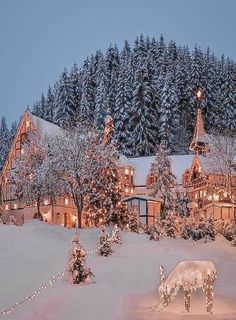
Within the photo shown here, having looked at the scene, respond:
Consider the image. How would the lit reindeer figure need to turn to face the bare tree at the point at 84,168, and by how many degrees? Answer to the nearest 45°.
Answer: approximately 90° to its right

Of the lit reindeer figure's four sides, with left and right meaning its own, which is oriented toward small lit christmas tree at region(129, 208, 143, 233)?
right

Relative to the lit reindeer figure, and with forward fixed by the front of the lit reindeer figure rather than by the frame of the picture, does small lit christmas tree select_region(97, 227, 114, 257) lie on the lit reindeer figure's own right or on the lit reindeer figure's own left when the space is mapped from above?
on the lit reindeer figure's own right

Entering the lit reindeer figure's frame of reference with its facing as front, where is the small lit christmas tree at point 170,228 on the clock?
The small lit christmas tree is roughly at 3 o'clock from the lit reindeer figure.

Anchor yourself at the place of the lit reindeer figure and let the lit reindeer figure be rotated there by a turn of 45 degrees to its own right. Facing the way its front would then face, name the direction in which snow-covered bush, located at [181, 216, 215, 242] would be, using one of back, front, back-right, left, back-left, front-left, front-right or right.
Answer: front-right

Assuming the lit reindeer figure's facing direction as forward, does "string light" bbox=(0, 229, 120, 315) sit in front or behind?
in front

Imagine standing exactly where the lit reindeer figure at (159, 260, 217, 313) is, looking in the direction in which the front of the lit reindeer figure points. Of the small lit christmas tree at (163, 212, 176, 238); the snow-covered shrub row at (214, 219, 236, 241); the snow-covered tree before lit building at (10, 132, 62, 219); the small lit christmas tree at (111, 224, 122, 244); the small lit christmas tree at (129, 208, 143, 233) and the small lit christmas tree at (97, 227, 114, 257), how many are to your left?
0

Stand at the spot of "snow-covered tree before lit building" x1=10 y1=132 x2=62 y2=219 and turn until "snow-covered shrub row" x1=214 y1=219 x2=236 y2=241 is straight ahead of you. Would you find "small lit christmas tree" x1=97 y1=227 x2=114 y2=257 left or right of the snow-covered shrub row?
right

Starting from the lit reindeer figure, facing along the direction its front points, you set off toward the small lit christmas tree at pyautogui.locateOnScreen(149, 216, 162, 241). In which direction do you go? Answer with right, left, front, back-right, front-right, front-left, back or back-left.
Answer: right

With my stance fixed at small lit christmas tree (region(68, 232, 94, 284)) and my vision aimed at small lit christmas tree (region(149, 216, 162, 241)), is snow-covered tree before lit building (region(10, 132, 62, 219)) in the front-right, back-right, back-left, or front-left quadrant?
front-left

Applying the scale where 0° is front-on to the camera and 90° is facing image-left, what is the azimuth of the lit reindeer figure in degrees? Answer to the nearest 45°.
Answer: approximately 90°

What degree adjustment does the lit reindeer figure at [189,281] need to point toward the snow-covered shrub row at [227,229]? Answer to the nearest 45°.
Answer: approximately 90° to its right

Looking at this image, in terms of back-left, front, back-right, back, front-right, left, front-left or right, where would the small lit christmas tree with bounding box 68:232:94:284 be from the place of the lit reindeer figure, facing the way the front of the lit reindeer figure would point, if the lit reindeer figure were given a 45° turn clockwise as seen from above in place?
front

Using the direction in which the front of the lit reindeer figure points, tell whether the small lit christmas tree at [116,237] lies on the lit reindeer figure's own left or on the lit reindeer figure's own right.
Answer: on the lit reindeer figure's own right
